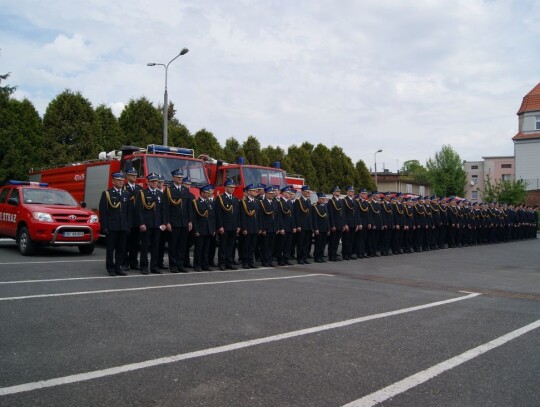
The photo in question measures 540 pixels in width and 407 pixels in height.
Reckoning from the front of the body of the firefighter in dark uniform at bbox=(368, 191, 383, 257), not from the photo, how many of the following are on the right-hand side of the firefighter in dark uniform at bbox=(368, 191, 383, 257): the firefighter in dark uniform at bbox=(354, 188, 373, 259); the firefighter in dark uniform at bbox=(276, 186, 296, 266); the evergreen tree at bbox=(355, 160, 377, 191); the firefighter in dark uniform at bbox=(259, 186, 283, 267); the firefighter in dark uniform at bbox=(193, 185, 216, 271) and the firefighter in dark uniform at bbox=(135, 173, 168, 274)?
5

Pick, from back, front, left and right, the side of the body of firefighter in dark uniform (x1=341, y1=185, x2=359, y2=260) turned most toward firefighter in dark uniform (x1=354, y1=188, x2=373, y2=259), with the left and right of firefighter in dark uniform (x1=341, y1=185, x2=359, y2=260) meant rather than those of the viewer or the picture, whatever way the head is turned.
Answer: left

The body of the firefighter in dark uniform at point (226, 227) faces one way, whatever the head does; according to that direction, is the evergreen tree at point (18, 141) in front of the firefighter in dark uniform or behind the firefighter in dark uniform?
behind

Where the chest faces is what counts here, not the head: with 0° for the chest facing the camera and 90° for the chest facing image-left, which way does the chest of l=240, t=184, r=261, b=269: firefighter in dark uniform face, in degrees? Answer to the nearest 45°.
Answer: approximately 315°

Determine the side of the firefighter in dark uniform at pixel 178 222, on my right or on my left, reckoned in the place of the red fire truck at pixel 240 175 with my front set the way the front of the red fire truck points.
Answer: on my right

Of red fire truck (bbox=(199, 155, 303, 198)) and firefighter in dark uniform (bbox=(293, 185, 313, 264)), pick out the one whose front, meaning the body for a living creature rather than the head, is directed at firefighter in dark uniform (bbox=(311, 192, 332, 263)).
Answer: the red fire truck
